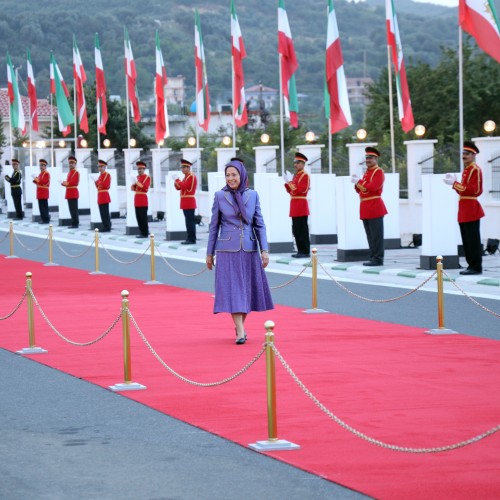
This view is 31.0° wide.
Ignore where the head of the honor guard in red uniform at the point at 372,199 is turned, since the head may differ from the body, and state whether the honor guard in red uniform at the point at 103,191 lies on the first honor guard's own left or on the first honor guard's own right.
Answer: on the first honor guard's own right

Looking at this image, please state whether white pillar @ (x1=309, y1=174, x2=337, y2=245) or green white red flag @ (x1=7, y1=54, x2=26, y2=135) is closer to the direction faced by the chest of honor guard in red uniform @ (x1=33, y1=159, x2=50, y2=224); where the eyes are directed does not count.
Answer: the white pillar

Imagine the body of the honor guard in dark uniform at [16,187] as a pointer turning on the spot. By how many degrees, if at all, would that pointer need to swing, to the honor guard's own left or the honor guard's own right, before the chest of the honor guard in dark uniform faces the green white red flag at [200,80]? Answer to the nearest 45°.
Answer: approximately 90° to the honor guard's own left

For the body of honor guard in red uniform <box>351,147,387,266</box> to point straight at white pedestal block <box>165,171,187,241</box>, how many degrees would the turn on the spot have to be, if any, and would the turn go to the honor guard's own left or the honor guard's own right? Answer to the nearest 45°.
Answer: approximately 90° to the honor guard's own right

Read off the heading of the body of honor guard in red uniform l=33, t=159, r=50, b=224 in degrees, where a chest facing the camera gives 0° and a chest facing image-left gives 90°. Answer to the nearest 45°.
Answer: approximately 45°

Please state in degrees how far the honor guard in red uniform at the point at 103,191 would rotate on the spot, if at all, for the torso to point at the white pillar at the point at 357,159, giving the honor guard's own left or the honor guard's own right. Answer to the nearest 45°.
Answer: approximately 90° to the honor guard's own left
